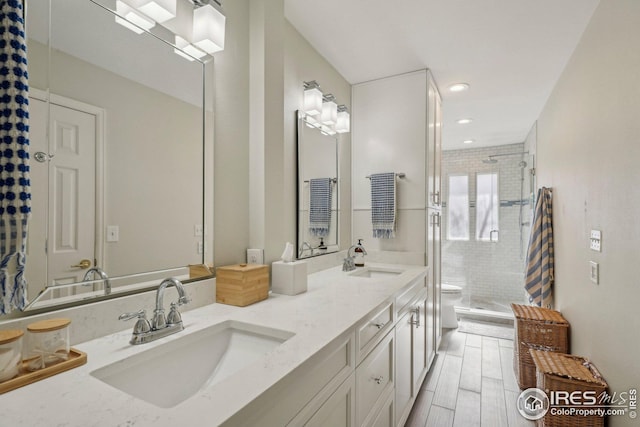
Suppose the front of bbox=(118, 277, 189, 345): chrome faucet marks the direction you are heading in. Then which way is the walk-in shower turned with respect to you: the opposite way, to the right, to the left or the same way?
to the right

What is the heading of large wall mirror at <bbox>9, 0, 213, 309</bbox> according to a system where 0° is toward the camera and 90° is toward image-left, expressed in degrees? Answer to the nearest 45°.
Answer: approximately 315°

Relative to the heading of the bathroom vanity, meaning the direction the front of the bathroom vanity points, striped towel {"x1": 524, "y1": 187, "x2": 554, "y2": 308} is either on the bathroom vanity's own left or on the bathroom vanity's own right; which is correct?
on the bathroom vanity's own left

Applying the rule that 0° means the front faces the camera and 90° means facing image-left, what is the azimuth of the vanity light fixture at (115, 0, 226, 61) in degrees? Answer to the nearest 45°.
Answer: approximately 315°

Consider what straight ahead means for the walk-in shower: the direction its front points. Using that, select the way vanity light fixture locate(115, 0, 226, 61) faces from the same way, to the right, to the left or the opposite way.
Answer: to the left

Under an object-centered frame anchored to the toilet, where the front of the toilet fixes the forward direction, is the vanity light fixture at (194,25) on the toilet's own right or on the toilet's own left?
on the toilet's own right
